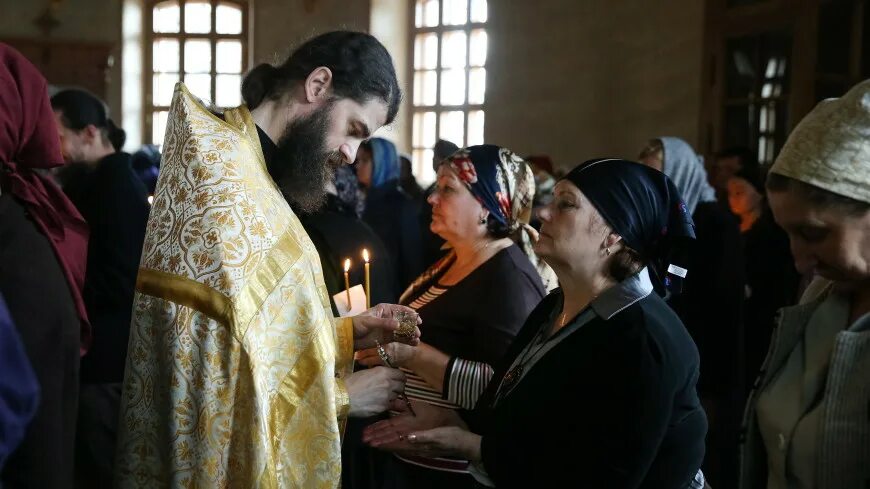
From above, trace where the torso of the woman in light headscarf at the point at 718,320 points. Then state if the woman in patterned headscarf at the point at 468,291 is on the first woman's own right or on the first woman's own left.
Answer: on the first woman's own left

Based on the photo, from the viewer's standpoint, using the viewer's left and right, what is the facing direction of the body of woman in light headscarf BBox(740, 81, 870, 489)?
facing the viewer and to the left of the viewer

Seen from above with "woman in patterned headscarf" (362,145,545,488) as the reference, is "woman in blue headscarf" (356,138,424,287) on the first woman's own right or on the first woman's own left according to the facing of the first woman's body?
on the first woman's own right

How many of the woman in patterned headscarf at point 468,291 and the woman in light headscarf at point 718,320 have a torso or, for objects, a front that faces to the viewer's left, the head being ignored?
2

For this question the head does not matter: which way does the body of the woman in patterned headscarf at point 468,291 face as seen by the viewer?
to the viewer's left

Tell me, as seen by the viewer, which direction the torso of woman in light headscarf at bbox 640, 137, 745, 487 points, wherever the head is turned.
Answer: to the viewer's left

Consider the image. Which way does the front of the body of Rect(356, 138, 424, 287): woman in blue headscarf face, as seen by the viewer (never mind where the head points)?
to the viewer's left

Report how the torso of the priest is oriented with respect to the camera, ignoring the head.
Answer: to the viewer's right

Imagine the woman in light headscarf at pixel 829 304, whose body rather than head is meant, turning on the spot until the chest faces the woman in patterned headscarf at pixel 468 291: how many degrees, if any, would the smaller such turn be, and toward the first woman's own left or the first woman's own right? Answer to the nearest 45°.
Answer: approximately 90° to the first woman's own right
